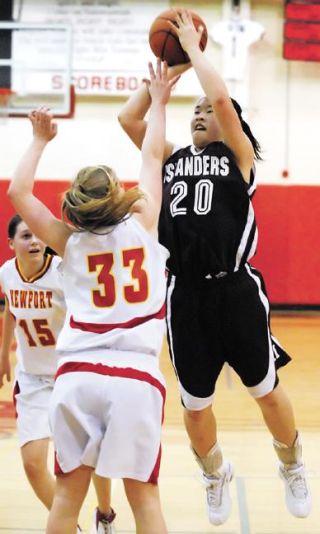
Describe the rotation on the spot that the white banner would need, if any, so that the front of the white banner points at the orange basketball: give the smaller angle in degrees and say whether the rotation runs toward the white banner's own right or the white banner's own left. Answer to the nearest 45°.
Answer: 0° — it already faces it

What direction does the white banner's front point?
toward the camera
